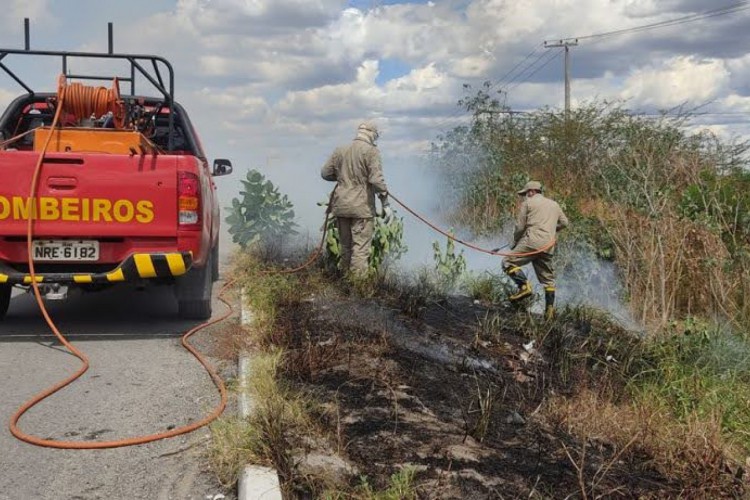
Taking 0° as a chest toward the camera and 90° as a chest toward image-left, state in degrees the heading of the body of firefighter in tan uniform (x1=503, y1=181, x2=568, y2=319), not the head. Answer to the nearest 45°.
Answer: approximately 135°

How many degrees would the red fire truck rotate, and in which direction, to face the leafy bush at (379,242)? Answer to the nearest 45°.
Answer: approximately 45° to its right

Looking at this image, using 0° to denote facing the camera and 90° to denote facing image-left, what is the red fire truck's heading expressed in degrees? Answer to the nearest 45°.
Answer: approximately 180°
